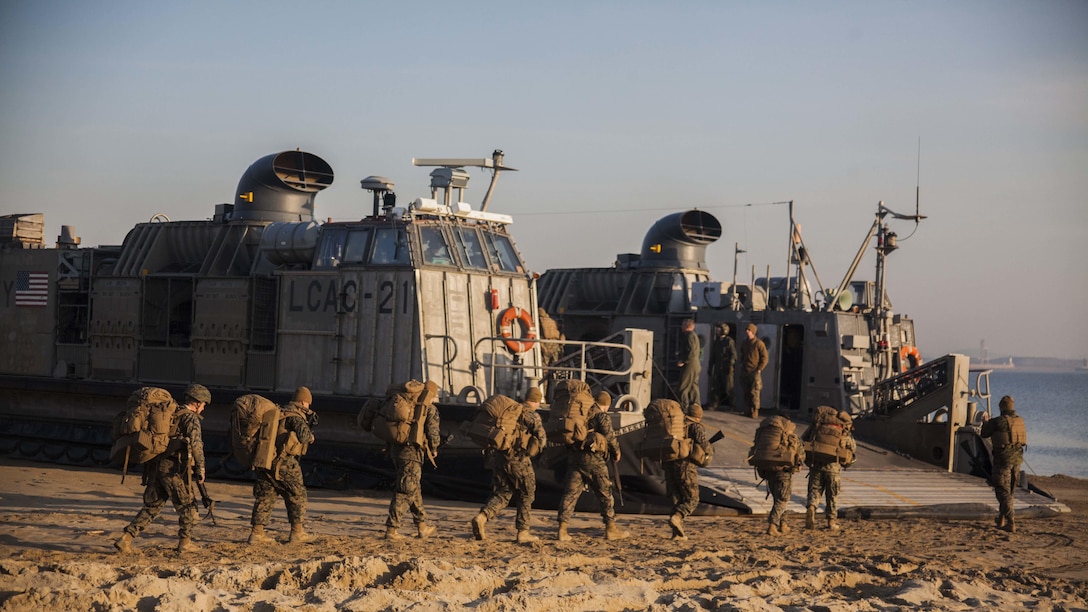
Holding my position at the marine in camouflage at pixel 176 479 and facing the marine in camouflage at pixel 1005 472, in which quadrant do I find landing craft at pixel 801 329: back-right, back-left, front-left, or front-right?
front-left

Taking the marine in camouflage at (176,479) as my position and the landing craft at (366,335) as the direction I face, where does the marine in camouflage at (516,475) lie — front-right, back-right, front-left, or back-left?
front-right

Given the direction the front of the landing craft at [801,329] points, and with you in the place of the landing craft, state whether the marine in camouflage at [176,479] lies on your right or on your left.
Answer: on your right

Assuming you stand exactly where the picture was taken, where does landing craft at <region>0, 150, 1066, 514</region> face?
facing the viewer and to the right of the viewer

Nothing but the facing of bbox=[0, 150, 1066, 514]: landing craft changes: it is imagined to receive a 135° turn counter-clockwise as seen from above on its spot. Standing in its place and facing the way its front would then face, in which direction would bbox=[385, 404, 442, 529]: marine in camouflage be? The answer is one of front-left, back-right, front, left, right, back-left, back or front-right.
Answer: back
